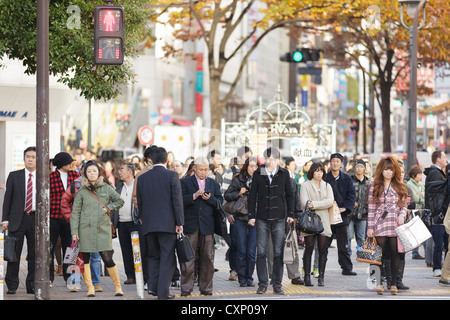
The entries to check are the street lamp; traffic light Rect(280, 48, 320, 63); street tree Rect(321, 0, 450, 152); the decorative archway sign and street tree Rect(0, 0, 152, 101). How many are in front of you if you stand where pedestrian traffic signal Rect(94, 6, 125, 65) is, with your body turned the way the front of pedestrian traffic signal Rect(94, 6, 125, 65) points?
0

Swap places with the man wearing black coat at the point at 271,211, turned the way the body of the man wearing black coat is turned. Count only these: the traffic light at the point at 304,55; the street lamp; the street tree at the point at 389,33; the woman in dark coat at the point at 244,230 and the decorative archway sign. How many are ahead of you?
0

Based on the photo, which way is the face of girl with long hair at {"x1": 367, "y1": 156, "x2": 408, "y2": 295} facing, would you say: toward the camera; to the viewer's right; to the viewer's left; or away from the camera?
toward the camera

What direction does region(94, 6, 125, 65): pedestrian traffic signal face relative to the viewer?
toward the camera

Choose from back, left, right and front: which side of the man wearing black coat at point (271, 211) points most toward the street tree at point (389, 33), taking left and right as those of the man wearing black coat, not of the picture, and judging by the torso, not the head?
back

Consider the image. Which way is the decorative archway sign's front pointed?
toward the camera

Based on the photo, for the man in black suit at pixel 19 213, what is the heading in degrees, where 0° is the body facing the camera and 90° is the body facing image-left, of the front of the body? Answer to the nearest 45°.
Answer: approximately 0°

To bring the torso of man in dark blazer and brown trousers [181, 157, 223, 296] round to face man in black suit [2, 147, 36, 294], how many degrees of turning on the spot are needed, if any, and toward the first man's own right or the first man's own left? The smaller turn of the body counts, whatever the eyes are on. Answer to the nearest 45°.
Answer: approximately 90° to the first man's own right

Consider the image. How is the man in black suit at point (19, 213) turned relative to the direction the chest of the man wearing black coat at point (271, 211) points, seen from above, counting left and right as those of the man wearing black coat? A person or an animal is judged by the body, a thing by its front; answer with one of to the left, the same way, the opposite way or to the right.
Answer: the same way

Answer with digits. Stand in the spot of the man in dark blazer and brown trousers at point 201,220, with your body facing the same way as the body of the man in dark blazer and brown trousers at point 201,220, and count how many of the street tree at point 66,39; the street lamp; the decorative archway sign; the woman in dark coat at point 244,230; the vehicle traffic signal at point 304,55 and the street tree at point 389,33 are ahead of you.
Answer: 0

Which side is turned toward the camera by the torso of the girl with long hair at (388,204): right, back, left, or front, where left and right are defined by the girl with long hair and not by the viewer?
front

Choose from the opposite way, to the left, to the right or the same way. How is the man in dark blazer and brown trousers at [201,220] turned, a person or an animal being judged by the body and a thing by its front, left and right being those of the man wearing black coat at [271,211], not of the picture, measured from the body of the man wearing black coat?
the same way

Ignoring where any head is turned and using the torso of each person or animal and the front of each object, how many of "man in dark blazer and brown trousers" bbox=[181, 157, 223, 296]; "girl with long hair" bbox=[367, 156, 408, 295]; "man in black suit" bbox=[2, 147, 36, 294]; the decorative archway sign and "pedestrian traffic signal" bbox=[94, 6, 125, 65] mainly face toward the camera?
5
